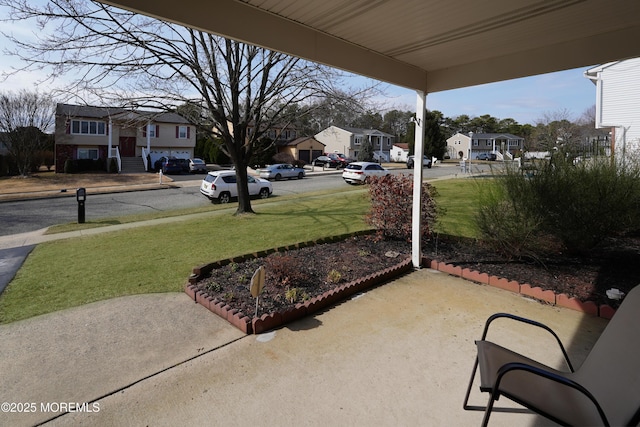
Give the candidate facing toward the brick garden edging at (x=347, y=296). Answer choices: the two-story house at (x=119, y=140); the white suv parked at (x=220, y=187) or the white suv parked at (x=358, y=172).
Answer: the two-story house

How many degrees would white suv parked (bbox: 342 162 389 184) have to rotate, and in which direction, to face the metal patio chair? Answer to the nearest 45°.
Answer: approximately 135° to its right

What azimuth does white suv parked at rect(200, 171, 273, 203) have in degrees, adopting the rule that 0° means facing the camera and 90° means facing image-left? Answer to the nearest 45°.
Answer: approximately 225°

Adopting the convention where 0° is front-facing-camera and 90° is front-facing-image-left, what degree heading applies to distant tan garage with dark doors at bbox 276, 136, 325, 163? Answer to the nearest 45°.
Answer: approximately 315°

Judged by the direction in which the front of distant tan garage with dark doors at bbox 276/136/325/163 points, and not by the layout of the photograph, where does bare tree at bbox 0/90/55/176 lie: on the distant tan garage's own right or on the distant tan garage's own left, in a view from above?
on the distant tan garage's own right

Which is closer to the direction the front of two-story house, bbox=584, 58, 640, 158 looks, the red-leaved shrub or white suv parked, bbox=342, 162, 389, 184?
the white suv parked

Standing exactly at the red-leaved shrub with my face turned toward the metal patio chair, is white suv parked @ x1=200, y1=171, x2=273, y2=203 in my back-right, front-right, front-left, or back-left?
back-right

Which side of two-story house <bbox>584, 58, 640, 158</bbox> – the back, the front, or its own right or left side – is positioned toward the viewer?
left

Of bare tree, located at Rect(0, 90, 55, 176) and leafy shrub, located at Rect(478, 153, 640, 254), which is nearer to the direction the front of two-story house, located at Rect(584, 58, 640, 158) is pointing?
the bare tree
